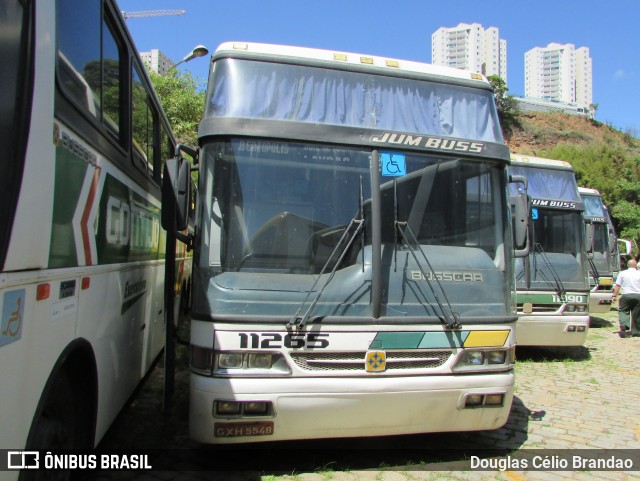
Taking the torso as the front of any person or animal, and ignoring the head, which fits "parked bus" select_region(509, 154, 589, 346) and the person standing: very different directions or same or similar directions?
very different directions

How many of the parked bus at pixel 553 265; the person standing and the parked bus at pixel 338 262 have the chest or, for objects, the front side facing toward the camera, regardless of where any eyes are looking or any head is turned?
2

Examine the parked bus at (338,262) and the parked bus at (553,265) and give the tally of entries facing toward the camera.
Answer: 2
